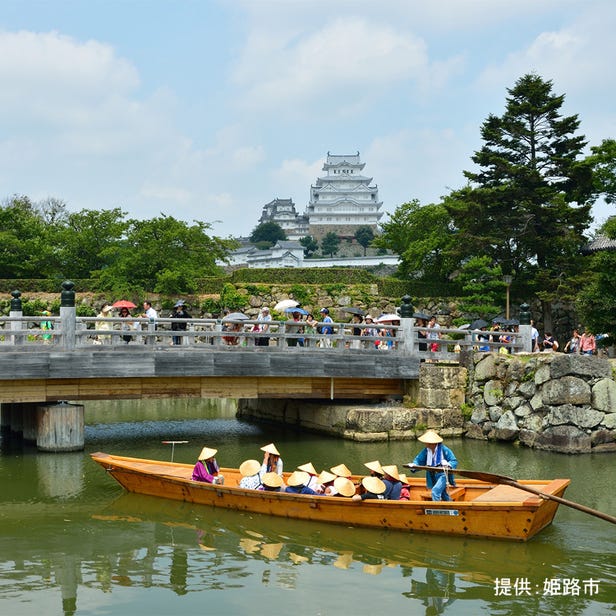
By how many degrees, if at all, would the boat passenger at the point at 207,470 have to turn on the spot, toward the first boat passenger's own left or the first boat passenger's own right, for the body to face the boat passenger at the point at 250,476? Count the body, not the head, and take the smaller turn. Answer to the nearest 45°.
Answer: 0° — they already face them

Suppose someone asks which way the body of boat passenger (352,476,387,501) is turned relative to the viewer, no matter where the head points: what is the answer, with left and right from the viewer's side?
facing to the left of the viewer

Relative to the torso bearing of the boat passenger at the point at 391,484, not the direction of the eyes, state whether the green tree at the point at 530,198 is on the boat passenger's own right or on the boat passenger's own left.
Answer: on the boat passenger's own right

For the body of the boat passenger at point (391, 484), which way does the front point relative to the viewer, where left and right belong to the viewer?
facing to the left of the viewer

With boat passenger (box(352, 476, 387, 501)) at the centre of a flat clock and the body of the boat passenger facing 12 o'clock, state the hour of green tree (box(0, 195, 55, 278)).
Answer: The green tree is roughly at 2 o'clock from the boat passenger.

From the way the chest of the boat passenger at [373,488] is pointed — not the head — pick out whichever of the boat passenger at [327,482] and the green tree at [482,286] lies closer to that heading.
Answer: the boat passenger

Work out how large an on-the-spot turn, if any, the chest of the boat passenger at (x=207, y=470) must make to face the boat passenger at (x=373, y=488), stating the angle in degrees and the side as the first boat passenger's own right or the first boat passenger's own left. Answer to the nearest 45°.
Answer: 0° — they already face them
